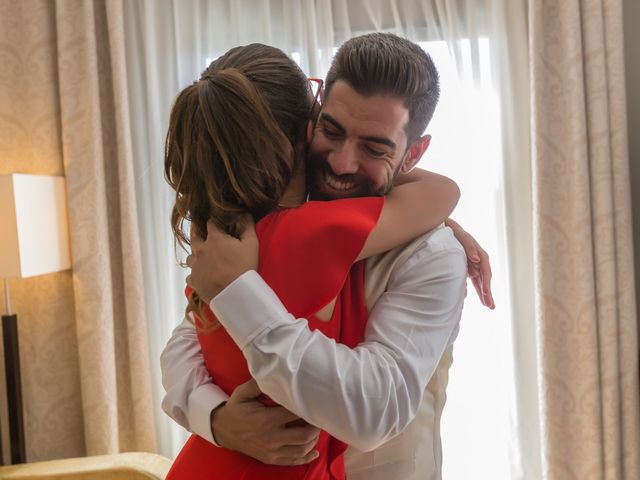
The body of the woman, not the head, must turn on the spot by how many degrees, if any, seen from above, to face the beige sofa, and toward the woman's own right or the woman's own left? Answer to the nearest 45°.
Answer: approximately 90° to the woman's own left

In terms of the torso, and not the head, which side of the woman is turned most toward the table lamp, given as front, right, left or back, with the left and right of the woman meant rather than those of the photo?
left

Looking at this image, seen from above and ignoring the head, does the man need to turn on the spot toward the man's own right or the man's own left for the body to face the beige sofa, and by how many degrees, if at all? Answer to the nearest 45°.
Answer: approximately 90° to the man's own right

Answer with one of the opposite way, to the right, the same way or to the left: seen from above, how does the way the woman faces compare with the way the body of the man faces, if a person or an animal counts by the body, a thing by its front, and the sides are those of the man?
the opposite way

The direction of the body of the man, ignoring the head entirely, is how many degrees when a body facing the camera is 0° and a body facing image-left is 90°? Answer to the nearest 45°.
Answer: approximately 45°

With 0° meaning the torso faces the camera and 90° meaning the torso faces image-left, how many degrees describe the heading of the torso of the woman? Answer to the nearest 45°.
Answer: approximately 225°

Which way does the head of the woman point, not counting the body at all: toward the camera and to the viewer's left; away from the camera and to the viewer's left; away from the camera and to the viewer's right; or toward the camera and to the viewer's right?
away from the camera and to the viewer's right

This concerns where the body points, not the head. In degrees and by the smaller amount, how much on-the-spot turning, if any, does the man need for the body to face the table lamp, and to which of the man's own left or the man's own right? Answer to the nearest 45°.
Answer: approximately 90° to the man's own right
